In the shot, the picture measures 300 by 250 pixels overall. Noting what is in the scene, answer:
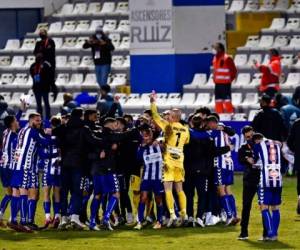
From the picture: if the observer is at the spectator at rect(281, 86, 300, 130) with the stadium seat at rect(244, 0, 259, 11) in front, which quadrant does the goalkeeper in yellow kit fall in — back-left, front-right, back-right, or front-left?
back-left

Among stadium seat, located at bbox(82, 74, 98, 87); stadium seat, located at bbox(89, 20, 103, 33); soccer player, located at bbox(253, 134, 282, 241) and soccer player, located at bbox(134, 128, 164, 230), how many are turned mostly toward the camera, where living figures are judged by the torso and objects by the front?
3

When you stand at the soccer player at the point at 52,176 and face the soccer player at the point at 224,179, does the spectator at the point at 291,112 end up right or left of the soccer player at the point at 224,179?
left

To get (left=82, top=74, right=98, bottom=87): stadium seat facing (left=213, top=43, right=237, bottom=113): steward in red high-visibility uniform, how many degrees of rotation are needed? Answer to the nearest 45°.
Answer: approximately 45° to its left

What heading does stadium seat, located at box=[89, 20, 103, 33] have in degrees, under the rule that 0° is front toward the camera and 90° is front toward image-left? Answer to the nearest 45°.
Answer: approximately 0°

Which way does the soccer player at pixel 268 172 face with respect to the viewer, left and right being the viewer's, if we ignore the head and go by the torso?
facing away from the viewer and to the left of the viewer
